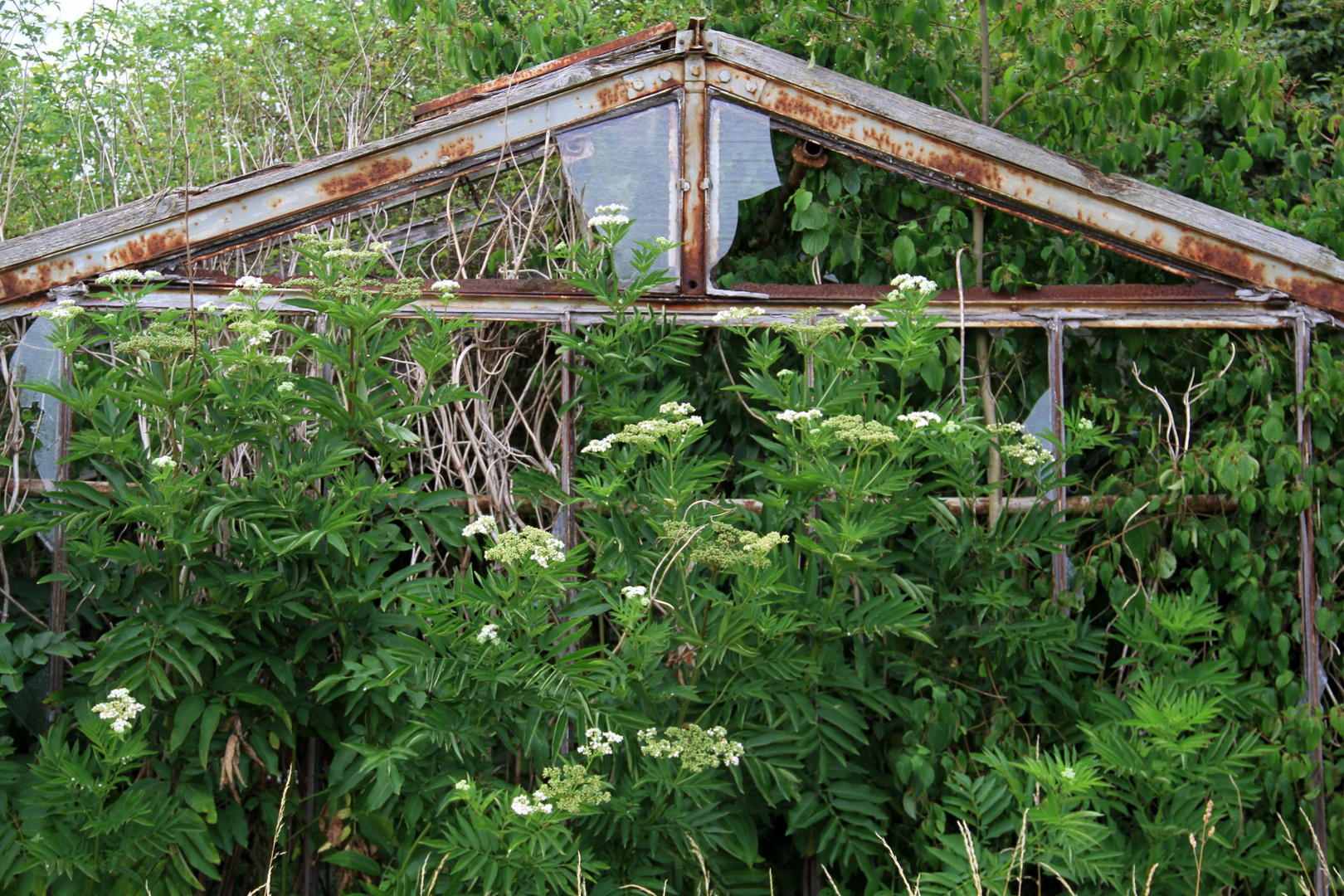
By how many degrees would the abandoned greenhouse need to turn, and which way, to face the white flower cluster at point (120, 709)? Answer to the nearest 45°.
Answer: approximately 45° to its right

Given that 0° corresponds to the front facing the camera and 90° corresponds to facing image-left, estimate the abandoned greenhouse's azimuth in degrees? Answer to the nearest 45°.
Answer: approximately 0°
